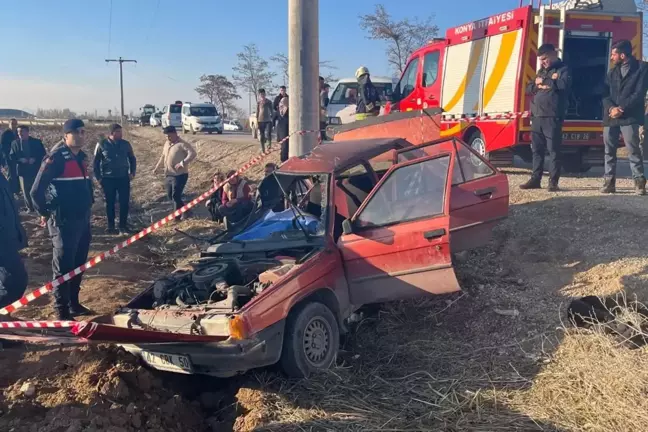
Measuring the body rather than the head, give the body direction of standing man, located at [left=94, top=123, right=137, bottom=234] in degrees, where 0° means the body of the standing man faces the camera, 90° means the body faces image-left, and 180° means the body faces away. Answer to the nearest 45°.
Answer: approximately 0°

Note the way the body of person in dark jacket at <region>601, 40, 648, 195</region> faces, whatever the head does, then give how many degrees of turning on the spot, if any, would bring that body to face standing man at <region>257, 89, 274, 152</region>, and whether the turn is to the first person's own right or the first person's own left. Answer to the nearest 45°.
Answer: approximately 90° to the first person's own right

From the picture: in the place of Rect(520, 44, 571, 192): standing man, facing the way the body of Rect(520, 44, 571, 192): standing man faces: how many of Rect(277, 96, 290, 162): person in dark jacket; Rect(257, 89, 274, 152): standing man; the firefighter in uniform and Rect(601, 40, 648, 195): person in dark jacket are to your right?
3

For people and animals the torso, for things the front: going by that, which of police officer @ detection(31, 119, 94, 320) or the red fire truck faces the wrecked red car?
the police officer

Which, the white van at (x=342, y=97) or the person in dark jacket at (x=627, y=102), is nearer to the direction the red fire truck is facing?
the white van

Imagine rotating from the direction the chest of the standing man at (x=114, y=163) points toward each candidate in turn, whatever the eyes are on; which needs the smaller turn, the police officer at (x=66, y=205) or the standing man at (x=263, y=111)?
the police officer

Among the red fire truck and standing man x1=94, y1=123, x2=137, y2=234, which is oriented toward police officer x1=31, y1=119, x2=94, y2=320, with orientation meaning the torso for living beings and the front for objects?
the standing man

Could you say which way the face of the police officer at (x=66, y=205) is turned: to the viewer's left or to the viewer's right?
to the viewer's right
